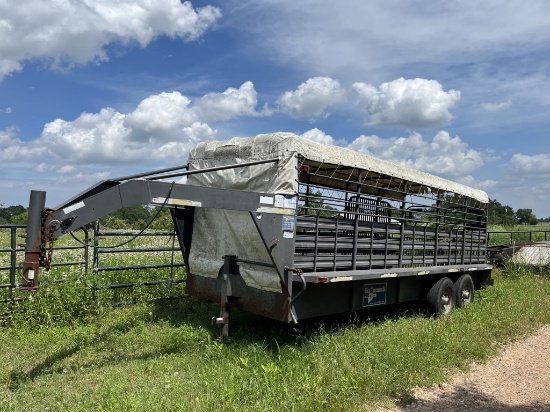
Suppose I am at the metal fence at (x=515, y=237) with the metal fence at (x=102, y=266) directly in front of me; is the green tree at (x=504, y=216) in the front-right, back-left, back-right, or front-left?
back-right

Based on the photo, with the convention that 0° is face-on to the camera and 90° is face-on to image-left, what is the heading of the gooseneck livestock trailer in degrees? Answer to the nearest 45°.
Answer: approximately 45°

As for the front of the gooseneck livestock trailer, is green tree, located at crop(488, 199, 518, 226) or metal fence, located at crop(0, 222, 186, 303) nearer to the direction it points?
the metal fence

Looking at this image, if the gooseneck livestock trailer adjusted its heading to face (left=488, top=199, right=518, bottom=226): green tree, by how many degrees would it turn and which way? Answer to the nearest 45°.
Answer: approximately 180°

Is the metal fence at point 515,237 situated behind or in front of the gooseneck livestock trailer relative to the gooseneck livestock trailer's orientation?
behind
